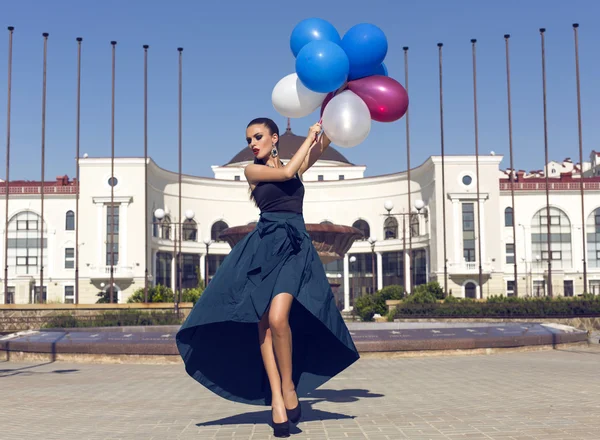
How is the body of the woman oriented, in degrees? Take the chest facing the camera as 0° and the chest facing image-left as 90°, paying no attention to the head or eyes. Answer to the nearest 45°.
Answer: approximately 0°

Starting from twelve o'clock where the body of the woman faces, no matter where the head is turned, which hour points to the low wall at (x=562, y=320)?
The low wall is roughly at 7 o'clock from the woman.

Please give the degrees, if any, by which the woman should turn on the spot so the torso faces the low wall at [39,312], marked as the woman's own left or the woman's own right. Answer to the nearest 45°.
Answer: approximately 180°

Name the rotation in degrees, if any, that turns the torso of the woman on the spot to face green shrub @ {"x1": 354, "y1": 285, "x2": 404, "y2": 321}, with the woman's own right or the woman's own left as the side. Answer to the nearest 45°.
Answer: approximately 180°

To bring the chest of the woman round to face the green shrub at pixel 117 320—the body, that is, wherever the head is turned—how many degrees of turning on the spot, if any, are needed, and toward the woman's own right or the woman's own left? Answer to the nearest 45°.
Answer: approximately 180°

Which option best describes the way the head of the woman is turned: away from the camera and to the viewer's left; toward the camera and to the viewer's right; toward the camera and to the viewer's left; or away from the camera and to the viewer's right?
toward the camera and to the viewer's left
